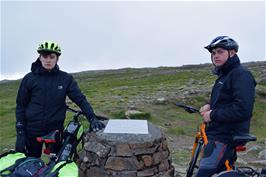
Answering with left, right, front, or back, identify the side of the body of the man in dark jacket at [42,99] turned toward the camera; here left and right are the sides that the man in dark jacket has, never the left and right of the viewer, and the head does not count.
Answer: front

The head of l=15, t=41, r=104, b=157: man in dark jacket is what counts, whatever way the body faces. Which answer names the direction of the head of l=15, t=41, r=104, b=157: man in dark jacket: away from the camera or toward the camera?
toward the camera

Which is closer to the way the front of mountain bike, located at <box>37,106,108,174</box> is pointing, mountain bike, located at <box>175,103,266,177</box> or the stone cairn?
the stone cairn

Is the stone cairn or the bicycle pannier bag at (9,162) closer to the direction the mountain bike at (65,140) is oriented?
the stone cairn

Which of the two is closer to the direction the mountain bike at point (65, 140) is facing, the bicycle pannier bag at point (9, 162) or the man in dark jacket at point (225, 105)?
the man in dark jacket

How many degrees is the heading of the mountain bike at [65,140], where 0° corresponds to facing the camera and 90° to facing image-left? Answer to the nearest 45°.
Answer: approximately 225°

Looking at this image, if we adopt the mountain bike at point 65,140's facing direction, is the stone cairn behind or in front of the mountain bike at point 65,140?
in front

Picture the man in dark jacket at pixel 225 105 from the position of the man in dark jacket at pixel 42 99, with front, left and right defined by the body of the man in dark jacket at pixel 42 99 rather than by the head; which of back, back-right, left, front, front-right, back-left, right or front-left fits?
front-left
